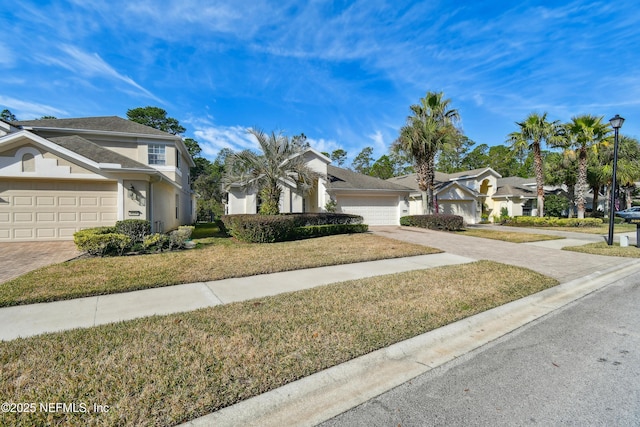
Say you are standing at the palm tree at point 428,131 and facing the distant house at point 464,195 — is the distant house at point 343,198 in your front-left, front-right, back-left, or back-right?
back-left

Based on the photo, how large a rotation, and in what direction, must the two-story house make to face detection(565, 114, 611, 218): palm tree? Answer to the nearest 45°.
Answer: approximately 90° to its left

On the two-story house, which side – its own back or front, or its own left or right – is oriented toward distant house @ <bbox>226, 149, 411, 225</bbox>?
left

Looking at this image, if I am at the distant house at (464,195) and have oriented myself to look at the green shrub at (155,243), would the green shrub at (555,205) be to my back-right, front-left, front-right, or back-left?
back-left

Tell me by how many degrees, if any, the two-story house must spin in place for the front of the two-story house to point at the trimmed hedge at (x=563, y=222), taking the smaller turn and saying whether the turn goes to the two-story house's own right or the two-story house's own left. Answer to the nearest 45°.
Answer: approximately 90° to the two-story house's own left

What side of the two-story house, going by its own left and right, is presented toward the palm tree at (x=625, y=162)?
left

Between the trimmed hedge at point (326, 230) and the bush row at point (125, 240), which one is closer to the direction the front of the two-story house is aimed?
the bush row

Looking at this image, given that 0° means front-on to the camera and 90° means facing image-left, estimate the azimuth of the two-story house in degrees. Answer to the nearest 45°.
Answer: approximately 0°

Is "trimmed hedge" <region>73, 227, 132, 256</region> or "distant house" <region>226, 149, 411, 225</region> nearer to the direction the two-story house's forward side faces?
the trimmed hedge

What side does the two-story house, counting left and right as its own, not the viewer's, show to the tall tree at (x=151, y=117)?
back

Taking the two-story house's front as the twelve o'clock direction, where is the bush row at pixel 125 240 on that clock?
The bush row is roughly at 11 o'clock from the two-story house.
